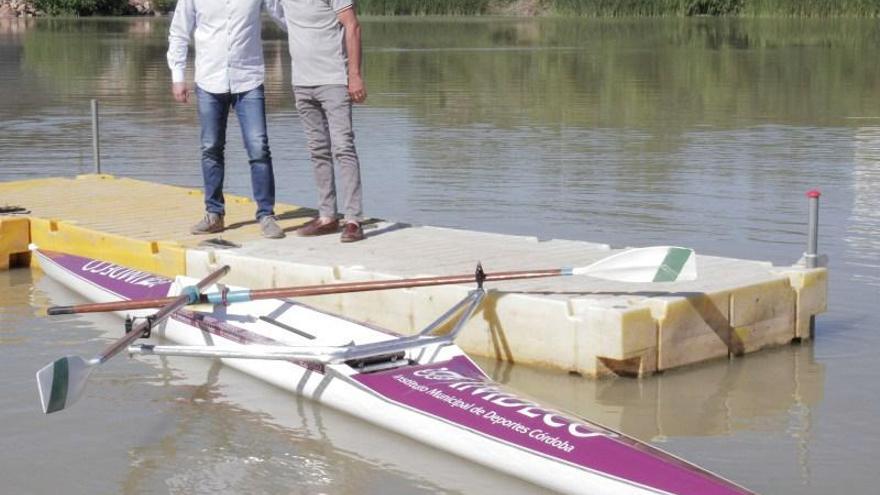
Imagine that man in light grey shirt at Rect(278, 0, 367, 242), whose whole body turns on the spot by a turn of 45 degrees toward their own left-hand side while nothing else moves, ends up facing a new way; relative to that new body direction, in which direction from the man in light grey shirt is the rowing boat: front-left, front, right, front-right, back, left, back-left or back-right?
front

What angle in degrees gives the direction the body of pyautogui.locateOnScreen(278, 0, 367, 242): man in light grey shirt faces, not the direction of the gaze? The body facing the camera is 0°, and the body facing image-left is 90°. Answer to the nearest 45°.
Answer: approximately 45°

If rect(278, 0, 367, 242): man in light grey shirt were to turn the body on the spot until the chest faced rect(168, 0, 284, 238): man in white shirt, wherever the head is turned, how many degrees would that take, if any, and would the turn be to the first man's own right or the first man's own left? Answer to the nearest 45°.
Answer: approximately 90° to the first man's own right

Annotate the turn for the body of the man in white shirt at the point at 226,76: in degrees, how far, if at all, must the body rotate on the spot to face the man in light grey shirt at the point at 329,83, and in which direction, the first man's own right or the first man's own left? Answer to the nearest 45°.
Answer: approximately 45° to the first man's own left

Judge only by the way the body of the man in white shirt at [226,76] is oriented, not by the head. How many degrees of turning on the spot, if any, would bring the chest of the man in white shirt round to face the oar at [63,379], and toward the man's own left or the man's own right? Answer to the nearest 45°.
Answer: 0° — they already face it

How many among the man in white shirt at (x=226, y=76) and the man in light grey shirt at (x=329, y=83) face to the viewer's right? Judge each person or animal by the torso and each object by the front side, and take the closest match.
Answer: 0

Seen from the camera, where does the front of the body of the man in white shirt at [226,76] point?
toward the camera

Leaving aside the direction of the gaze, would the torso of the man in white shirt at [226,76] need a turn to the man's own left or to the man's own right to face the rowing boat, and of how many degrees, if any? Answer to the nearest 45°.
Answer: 0° — they already face it
